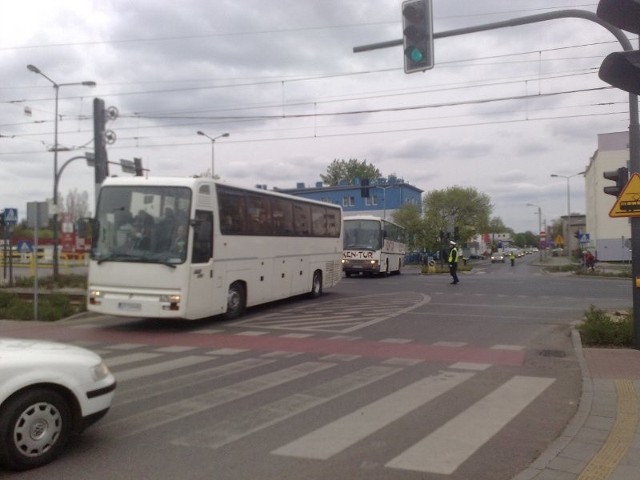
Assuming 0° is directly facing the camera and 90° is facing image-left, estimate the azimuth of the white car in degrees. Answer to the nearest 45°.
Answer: approximately 225°

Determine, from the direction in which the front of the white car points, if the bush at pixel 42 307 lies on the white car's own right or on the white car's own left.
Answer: on the white car's own left

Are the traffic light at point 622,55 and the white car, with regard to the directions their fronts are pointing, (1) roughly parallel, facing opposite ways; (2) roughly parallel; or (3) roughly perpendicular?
roughly perpendicular
